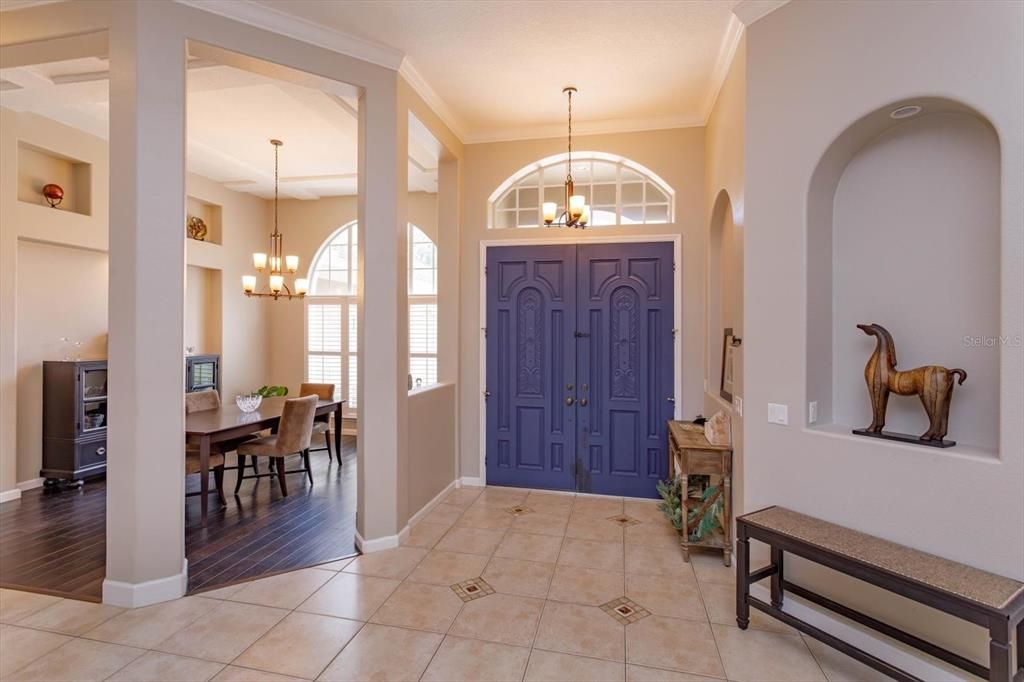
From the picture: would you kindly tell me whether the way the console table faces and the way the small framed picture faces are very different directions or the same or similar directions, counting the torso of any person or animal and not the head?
same or similar directions

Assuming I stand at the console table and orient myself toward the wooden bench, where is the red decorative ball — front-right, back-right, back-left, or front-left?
back-right

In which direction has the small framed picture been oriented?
to the viewer's left

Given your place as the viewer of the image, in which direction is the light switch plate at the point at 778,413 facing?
facing the viewer and to the left of the viewer

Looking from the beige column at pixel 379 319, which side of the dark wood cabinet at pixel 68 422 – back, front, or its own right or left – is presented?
front

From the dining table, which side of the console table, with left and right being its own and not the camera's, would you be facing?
front

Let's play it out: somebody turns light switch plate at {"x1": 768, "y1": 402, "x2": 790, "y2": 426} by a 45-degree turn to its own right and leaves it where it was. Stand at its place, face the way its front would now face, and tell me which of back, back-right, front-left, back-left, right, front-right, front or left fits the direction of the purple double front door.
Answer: front-right

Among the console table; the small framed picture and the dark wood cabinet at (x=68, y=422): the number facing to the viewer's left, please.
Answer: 2

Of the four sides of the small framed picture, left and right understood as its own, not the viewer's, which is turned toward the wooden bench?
left

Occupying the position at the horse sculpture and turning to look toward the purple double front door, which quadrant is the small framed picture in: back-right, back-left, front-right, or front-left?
front-right

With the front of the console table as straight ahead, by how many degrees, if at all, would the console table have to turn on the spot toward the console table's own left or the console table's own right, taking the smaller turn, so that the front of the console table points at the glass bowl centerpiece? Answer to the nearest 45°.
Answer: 0° — it already faces it

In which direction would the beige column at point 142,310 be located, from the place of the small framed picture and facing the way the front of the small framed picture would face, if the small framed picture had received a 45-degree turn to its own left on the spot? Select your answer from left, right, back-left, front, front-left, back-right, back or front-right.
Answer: front

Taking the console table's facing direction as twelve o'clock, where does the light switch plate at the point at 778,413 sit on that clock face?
The light switch plate is roughly at 8 o'clock from the console table.

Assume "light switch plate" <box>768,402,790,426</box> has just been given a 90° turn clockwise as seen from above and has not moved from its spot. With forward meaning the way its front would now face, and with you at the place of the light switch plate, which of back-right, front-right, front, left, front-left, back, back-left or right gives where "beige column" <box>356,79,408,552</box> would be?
front-left

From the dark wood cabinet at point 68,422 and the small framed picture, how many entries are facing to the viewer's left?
1

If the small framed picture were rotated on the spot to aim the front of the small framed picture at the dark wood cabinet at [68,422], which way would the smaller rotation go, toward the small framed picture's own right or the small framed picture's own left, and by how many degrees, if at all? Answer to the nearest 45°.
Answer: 0° — it already faces it

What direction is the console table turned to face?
to the viewer's left
